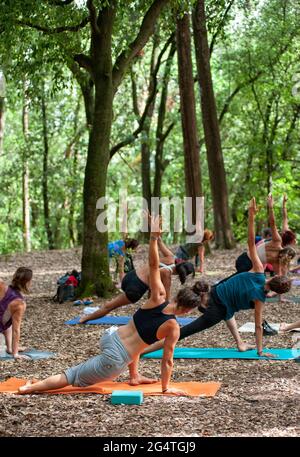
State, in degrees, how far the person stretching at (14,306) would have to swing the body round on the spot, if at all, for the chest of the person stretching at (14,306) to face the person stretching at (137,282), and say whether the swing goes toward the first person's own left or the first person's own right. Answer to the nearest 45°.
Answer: approximately 45° to the first person's own left

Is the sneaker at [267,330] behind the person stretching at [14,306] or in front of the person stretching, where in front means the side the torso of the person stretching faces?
in front

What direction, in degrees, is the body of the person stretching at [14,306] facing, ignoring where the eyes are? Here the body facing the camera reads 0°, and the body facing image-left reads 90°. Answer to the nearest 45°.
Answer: approximately 270°

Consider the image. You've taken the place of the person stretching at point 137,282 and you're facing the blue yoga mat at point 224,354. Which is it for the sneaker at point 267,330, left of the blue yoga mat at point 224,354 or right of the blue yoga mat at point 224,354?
left

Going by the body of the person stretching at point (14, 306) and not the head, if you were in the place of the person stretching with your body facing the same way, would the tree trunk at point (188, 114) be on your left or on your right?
on your left

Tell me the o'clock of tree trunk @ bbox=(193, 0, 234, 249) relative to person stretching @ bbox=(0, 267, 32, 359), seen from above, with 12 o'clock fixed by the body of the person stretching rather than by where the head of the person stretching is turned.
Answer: The tree trunk is roughly at 10 o'clock from the person stretching.

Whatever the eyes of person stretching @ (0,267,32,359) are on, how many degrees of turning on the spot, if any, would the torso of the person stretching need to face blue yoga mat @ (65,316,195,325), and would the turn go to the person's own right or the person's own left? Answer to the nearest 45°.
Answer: approximately 45° to the person's own left

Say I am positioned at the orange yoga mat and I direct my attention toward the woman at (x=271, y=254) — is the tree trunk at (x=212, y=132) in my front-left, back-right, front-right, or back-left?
front-left
